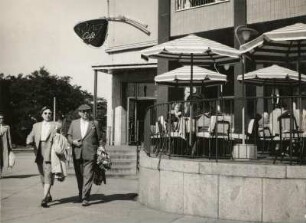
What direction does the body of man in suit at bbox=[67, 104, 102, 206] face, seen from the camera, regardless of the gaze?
toward the camera

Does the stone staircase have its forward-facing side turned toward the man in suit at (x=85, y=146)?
yes

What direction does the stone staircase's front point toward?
toward the camera

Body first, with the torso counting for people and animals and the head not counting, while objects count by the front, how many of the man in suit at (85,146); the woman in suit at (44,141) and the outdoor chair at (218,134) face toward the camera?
2

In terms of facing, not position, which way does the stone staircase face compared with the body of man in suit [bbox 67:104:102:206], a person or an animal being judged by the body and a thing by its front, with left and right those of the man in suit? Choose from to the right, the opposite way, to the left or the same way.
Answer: the same way

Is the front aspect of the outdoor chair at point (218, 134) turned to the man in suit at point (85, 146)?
no

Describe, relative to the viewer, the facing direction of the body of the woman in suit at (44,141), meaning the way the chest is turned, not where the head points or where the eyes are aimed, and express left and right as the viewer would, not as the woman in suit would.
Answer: facing the viewer

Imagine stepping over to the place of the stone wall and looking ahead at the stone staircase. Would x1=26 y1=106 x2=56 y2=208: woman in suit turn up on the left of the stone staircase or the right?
left

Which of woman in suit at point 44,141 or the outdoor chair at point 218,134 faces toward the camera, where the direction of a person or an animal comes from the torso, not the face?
the woman in suit
